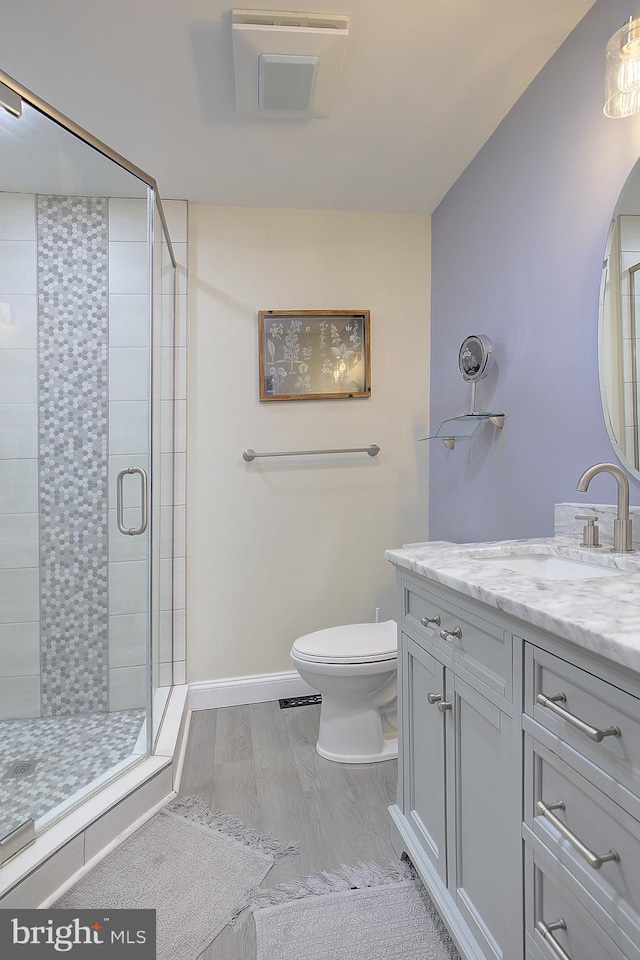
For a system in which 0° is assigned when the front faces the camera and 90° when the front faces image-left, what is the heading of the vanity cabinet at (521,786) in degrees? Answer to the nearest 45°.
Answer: approximately 45°

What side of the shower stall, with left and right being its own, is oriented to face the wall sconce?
front

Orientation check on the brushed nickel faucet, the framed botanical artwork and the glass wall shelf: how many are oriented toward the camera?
1

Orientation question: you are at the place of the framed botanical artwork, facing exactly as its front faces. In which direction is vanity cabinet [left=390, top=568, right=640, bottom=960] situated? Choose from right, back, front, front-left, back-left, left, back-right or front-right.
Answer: front

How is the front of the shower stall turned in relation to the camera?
facing the viewer and to the right of the viewer

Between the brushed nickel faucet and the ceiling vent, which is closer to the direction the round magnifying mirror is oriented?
the ceiling vent

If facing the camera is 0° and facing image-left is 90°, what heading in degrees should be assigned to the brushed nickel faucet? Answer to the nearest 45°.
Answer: approximately 90°

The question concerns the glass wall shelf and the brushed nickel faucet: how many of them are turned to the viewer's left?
2

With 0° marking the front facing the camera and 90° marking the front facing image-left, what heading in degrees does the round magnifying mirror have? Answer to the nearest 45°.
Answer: approximately 45°

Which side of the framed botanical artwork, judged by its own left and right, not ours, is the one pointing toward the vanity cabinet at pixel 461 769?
front

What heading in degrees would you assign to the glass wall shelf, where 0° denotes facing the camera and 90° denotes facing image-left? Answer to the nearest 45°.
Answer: approximately 90°

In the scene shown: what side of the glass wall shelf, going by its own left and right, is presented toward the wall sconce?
left

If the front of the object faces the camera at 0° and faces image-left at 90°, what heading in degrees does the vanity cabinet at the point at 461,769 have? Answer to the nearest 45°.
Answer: approximately 45°

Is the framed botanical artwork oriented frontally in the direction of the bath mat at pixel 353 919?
yes
